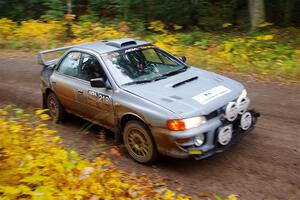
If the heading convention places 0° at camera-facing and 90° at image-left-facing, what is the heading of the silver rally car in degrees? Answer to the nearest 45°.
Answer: approximately 315°

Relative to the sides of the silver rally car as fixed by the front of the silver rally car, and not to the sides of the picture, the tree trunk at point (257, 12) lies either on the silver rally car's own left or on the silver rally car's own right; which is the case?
on the silver rally car's own left

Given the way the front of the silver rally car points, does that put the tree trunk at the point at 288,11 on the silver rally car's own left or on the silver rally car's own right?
on the silver rally car's own left
